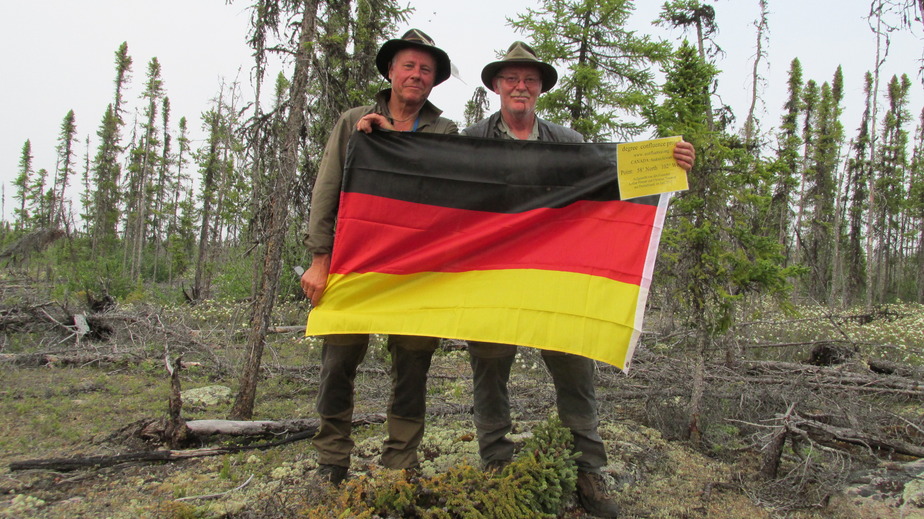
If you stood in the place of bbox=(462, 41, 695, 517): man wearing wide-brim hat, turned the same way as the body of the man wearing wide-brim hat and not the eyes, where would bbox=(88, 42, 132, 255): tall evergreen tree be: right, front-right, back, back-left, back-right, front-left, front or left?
back-right

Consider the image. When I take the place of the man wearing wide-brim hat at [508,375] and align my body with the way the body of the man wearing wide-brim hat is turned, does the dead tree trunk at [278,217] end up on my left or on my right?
on my right

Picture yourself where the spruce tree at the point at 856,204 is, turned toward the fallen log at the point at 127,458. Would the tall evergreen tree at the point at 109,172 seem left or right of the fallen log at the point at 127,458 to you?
right

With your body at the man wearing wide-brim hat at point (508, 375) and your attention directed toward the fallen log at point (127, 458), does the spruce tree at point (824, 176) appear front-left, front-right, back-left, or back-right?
back-right

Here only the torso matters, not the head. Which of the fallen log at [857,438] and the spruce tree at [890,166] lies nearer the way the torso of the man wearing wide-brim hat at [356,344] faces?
the fallen log

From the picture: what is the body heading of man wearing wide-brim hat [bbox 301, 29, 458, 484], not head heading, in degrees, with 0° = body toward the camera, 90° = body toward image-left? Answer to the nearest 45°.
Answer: approximately 0°

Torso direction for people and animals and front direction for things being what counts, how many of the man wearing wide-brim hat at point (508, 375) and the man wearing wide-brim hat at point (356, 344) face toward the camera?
2

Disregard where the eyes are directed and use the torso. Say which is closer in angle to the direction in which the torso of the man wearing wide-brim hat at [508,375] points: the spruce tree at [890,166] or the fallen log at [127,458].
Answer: the fallen log

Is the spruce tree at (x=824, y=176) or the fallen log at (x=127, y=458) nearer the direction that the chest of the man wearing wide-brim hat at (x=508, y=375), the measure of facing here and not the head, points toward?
the fallen log

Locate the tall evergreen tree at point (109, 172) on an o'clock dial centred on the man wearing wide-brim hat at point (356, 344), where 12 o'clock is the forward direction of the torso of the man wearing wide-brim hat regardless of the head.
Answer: The tall evergreen tree is roughly at 5 o'clock from the man wearing wide-brim hat.

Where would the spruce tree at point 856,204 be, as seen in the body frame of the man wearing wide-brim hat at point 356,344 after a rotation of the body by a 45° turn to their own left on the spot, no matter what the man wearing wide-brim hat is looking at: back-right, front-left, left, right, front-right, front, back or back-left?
left

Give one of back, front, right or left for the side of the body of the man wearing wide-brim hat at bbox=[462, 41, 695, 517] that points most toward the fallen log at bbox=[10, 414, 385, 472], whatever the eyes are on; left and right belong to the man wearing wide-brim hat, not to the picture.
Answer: right

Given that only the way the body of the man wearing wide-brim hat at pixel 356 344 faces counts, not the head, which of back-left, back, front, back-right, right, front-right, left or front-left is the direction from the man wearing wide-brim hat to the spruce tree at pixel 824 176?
back-left
